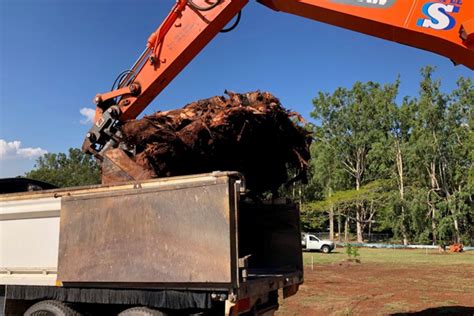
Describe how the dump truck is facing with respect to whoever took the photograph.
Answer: facing away from the viewer and to the left of the viewer

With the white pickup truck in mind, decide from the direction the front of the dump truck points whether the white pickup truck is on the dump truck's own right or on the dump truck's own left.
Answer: on the dump truck's own right
